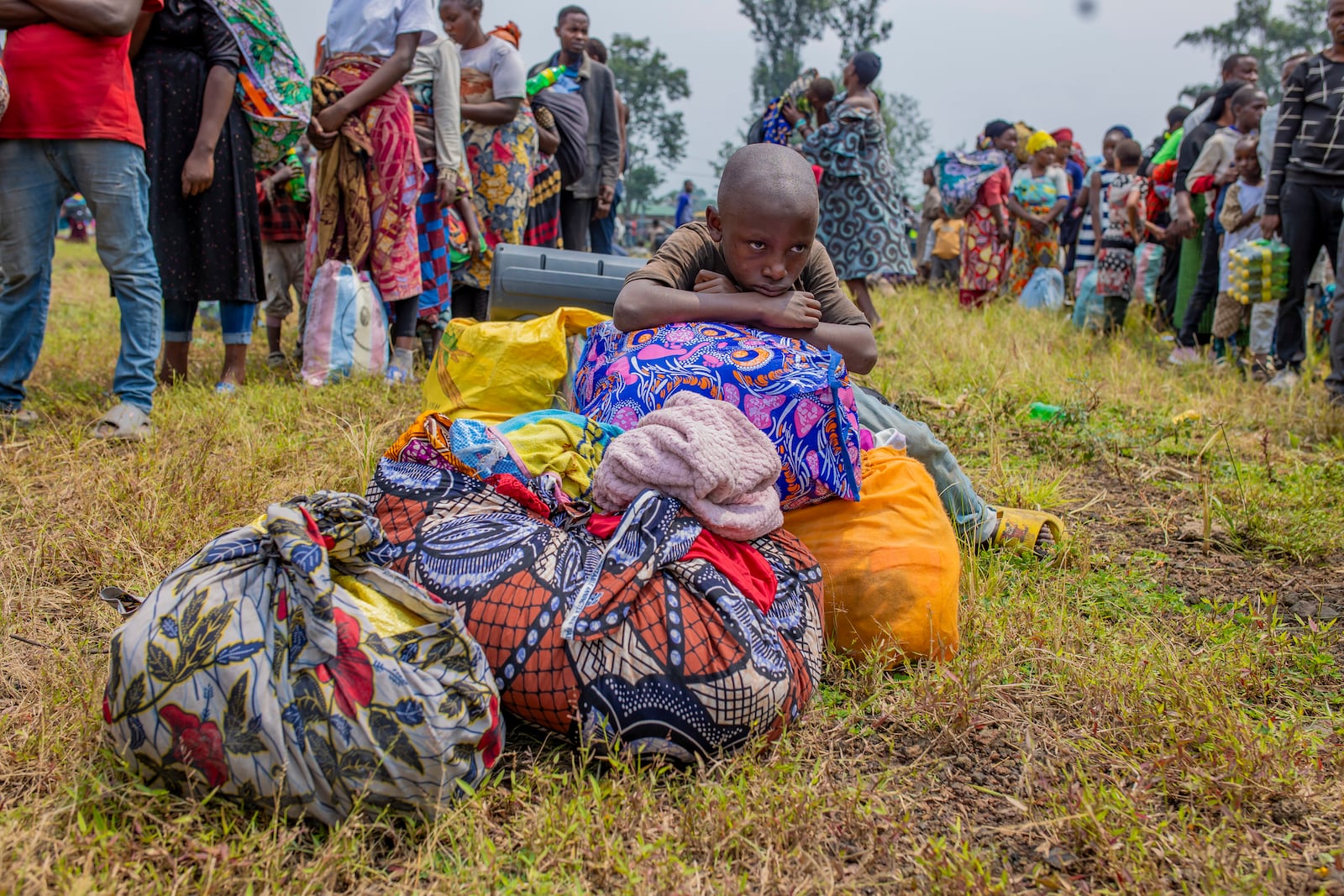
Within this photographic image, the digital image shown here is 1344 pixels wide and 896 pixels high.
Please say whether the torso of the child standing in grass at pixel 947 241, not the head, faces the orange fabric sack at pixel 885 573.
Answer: yes

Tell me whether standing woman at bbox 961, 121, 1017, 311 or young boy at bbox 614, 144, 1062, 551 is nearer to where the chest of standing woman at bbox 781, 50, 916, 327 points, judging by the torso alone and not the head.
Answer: the standing woman

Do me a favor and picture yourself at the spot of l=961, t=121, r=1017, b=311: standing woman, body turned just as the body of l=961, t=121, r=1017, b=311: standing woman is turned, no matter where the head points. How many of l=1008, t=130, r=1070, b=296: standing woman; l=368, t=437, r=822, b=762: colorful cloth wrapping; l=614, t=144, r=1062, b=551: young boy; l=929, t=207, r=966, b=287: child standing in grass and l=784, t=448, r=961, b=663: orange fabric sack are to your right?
3

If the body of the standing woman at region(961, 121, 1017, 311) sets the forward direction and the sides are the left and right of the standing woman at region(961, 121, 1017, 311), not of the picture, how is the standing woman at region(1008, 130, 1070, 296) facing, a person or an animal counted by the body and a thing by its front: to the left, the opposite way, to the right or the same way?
to the right
